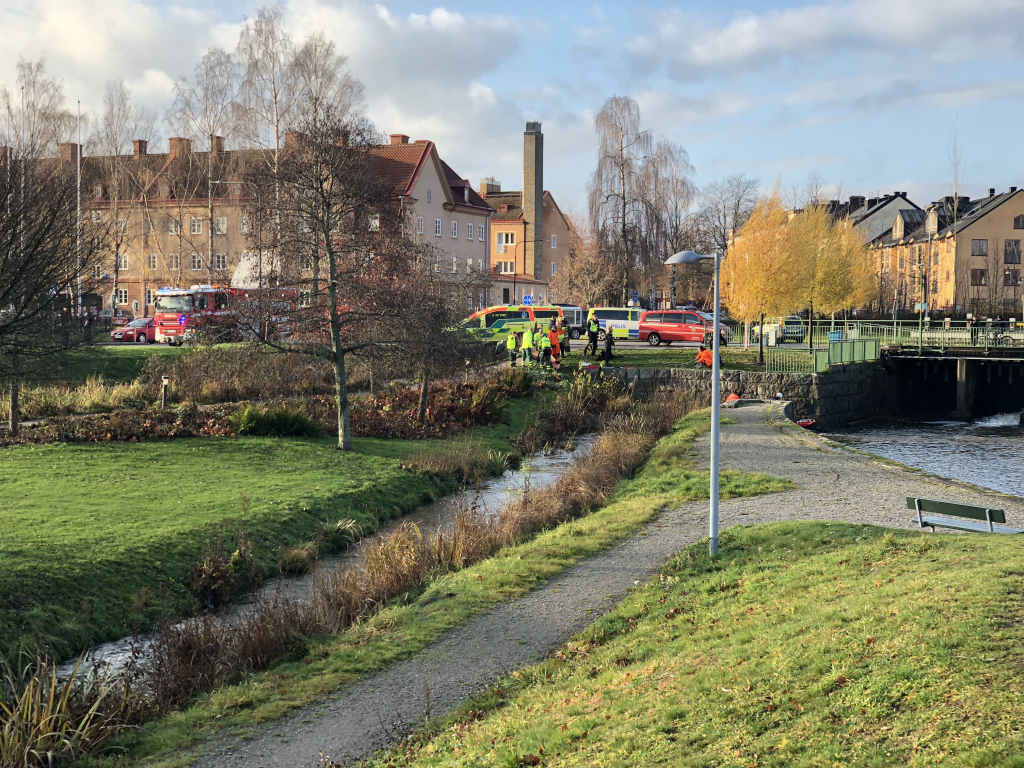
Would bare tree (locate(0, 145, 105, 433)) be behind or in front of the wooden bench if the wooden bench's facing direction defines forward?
behind

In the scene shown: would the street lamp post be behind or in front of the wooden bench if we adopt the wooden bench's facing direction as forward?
behind

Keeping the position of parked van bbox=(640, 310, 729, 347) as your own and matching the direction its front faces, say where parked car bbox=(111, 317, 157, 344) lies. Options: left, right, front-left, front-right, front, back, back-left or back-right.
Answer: back

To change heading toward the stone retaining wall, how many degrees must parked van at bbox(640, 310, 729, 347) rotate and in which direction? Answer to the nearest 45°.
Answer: approximately 90° to its right

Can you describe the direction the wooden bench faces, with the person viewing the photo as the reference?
facing away from the viewer and to the right of the viewer

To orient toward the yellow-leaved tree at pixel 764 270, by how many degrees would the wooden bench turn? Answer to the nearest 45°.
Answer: approximately 45° to its left

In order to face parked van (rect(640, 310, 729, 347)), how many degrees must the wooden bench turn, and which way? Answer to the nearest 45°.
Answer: approximately 45° to its left

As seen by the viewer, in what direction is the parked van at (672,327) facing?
to the viewer's right

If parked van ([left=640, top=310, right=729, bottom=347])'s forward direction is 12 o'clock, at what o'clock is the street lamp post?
The street lamp post is roughly at 3 o'clock from the parked van.
